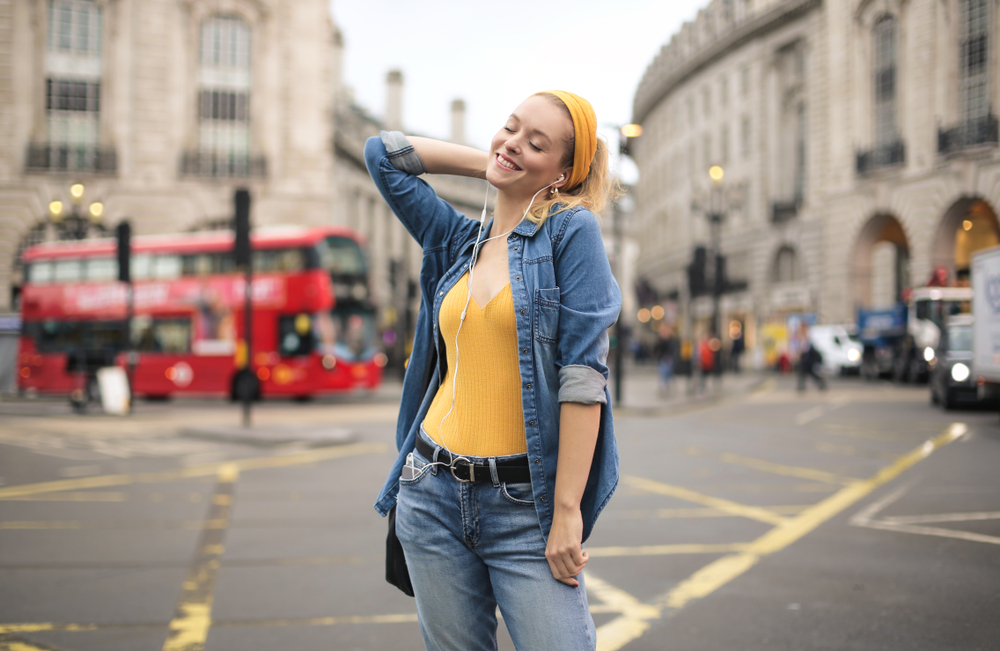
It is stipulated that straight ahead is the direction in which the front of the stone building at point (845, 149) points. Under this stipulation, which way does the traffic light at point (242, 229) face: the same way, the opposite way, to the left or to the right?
to the right

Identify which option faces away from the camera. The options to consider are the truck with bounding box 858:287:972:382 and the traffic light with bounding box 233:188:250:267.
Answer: the traffic light

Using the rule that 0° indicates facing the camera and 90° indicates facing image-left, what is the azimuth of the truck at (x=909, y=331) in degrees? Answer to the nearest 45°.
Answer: approximately 315°

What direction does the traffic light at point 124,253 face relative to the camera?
away from the camera

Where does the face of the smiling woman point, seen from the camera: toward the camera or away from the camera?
toward the camera

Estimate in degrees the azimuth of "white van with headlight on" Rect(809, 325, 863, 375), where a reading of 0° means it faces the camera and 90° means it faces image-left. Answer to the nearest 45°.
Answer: approximately 315°

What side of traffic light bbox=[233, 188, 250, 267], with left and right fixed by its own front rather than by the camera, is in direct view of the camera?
back

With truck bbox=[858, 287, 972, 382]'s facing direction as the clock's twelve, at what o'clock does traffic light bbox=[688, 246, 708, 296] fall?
The traffic light is roughly at 3 o'clock from the truck.

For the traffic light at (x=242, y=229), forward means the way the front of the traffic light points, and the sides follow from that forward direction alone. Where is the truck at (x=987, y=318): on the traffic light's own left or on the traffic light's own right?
on the traffic light's own right

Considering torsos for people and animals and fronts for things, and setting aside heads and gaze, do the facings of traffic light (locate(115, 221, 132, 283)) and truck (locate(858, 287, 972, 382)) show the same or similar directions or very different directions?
very different directions

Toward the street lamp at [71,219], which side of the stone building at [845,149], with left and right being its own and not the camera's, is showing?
front
